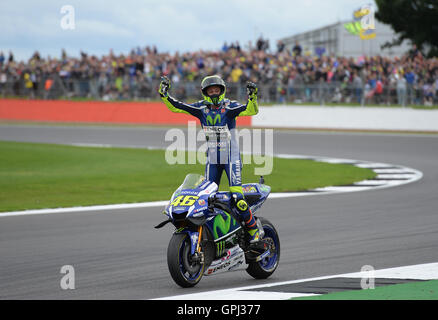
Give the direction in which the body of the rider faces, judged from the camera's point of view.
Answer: toward the camera

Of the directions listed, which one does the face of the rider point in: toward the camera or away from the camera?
toward the camera

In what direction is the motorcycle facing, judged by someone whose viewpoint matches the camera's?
facing the viewer and to the left of the viewer

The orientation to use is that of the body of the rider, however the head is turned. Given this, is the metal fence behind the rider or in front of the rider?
behind

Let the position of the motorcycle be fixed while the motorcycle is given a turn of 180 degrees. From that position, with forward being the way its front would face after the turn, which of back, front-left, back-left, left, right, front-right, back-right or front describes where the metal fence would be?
front-left
